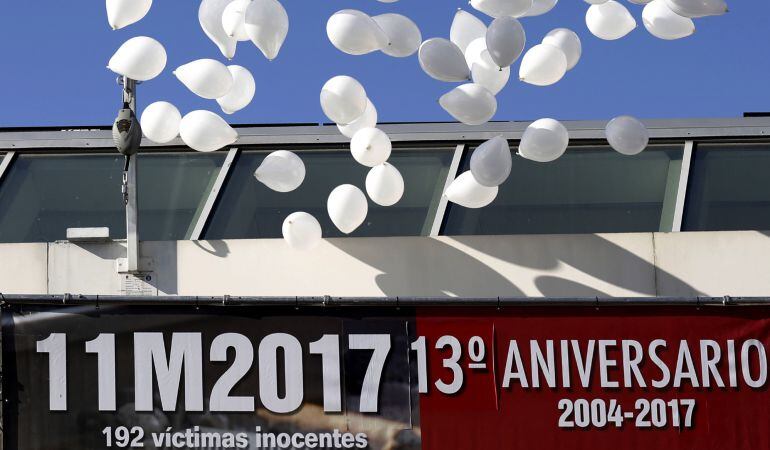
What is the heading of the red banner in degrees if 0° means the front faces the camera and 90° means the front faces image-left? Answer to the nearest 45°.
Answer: approximately 0°
